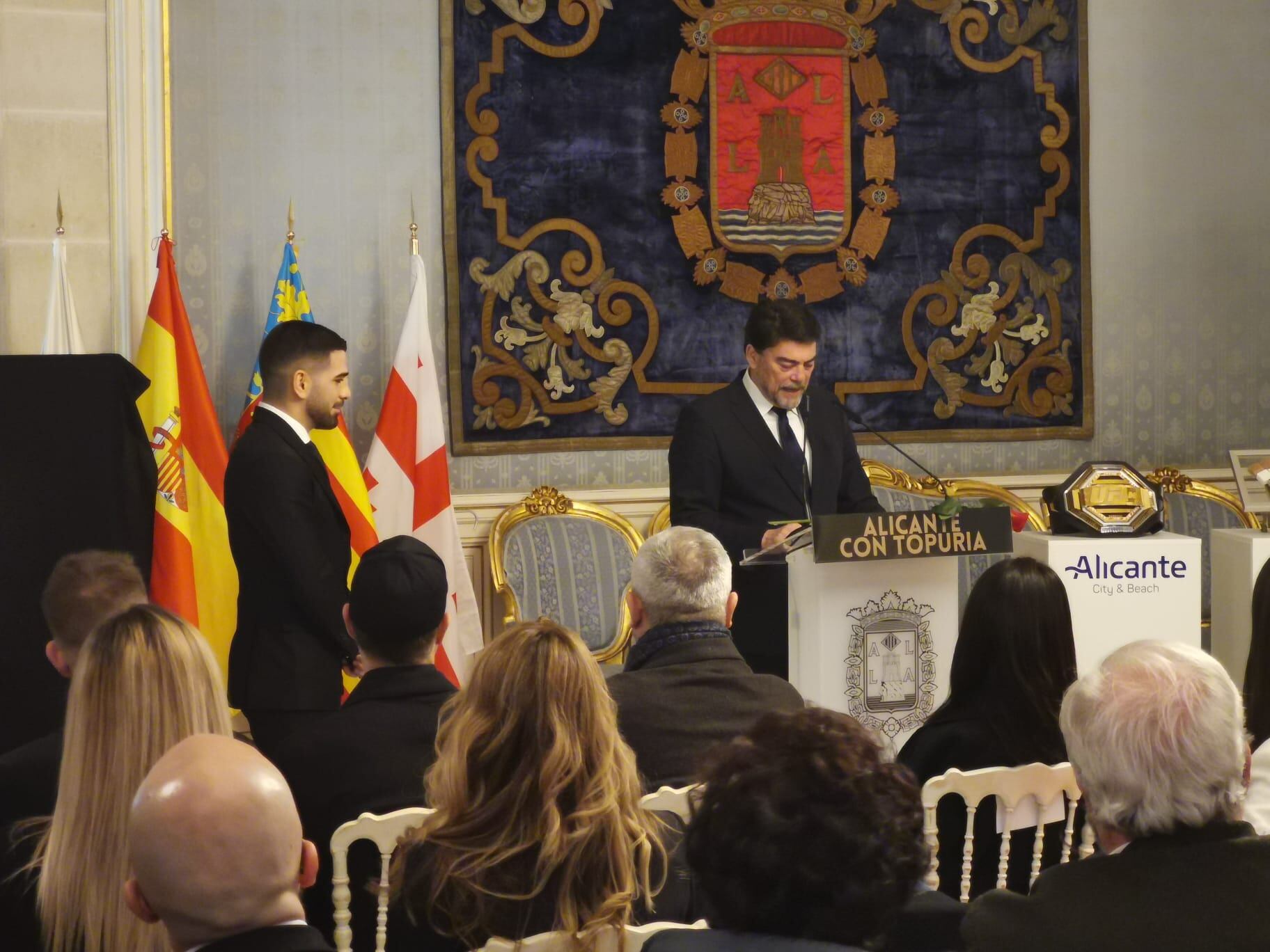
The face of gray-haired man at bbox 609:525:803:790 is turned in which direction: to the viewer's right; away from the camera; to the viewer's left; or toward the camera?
away from the camera

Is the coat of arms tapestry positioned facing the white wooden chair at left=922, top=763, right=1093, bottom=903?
yes

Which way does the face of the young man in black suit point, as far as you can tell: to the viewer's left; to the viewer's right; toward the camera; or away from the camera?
to the viewer's right

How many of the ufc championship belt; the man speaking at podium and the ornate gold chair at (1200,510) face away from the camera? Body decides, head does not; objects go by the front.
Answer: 0

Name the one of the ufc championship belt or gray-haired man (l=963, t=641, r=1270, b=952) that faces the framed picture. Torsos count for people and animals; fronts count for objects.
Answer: the gray-haired man

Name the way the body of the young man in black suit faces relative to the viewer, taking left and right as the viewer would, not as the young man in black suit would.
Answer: facing to the right of the viewer

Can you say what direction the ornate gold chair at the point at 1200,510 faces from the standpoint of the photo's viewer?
facing the viewer

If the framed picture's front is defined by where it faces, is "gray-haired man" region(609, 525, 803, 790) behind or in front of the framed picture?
in front

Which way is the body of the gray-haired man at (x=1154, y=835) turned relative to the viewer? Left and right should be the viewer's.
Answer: facing away from the viewer

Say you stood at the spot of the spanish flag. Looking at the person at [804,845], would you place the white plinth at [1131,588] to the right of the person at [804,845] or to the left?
left

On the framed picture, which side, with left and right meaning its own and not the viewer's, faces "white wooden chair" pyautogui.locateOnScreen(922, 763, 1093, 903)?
front

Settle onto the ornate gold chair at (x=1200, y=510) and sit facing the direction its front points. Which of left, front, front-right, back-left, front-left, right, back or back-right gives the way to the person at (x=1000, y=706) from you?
front

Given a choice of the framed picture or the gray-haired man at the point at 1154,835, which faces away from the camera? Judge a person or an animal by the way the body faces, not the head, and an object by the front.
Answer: the gray-haired man

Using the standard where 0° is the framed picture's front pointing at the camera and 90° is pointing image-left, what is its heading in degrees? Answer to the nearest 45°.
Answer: approximately 0°

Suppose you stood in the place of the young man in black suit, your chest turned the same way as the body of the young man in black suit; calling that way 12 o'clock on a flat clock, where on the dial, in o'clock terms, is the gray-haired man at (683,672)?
The gray-haired man is roughly at 2 o'clock from the young man in black suit.

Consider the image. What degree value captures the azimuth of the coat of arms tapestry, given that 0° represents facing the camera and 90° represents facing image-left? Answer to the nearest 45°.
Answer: approximately 0°

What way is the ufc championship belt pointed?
toward the camera

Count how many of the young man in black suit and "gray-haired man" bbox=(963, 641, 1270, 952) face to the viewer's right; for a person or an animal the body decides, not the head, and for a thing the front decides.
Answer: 1

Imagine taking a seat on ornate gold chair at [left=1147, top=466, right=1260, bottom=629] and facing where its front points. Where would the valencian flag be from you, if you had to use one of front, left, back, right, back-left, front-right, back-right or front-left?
front-right
